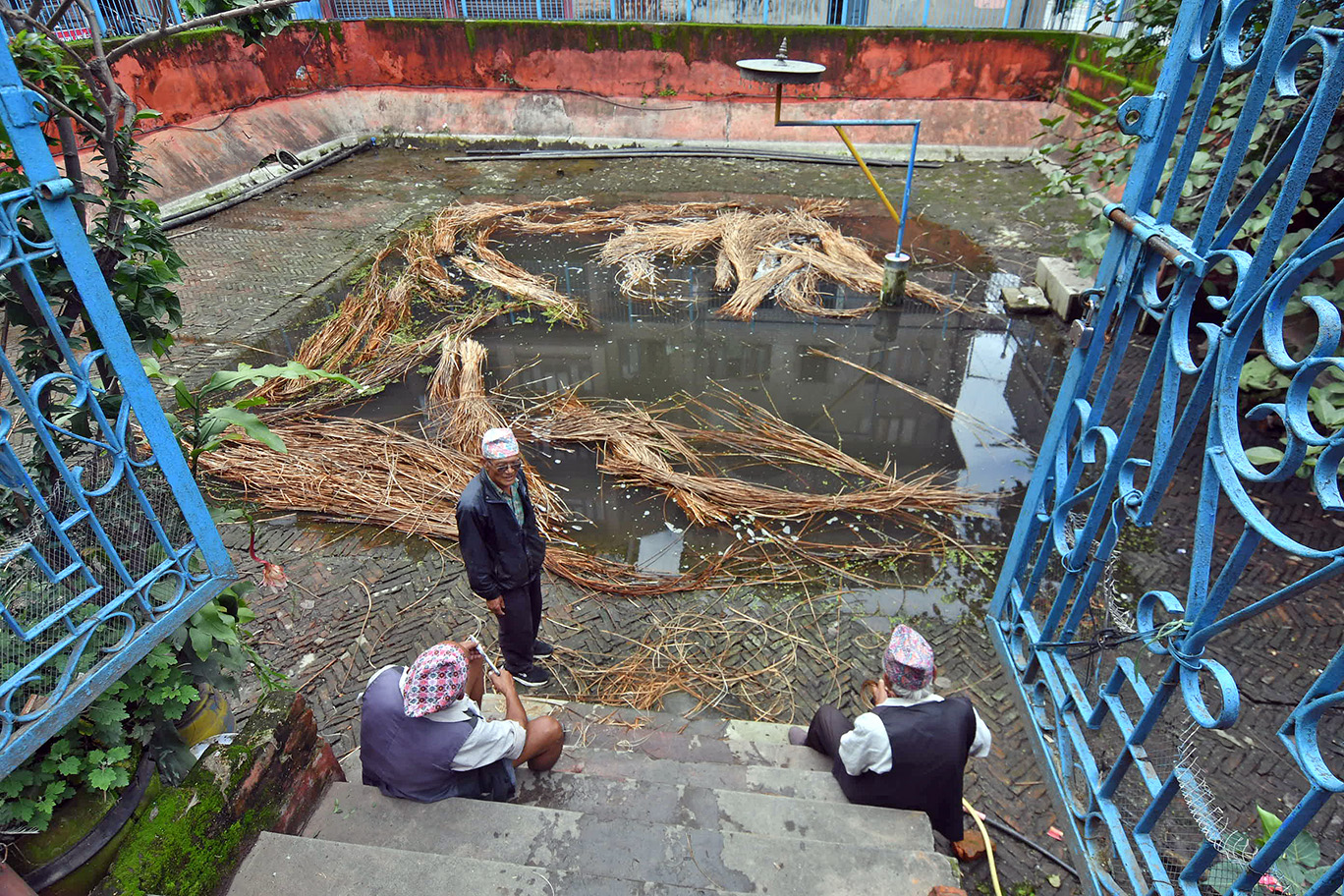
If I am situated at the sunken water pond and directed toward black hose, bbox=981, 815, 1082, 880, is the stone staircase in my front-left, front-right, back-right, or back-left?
front-right

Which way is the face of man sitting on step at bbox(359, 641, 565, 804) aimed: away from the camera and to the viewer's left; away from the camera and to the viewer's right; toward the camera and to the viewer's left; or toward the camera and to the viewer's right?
away from the camera and to the viewer's right

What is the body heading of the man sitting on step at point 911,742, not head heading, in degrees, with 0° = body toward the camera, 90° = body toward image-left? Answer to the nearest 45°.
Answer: approximately 135°

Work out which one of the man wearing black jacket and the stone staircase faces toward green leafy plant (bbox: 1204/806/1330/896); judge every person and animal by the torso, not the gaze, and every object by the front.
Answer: the man wearing black jacket

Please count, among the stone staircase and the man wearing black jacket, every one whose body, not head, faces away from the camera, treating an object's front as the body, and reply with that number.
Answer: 1

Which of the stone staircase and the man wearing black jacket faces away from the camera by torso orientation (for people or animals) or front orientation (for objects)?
the stone staircase

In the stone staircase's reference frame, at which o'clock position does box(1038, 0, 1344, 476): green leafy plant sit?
The green leafy plant is roughly at 2 o'clock from the stone staircase.

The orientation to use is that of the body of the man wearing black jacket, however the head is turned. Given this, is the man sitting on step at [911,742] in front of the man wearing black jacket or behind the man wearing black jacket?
in front

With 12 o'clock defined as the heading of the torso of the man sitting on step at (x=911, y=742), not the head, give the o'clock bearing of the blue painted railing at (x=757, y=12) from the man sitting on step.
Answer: The blue painted railing is roughly at 1 o'clock from the man sitting on step.

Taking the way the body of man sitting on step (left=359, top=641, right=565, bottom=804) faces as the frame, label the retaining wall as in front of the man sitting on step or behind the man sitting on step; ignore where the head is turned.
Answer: in front

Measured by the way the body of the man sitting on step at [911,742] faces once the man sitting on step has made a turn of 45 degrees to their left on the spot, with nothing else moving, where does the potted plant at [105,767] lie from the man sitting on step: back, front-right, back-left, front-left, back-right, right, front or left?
front-left

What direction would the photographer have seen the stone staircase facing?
facing away from the viewer

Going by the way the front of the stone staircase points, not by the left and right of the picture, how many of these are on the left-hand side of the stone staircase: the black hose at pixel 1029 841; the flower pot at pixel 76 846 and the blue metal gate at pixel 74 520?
2

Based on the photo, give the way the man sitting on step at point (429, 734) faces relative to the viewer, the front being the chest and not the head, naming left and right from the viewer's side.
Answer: facing away from the viewer and to the right of the viewer

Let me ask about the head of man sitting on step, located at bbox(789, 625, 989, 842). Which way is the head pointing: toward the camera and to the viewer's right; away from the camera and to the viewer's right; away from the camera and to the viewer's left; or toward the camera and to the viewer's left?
away from the camera and to the viewer's left

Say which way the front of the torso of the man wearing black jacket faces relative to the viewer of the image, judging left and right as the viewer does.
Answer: facing the viewer and to the right of the viewer
